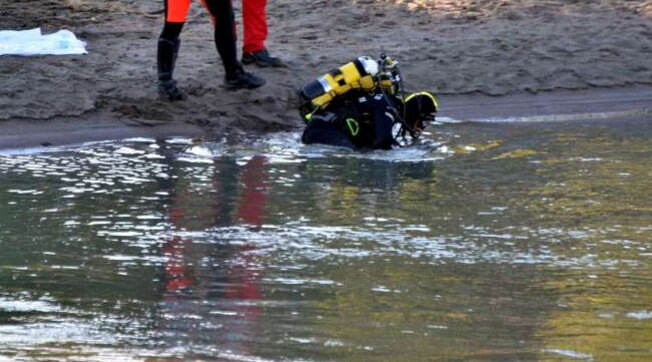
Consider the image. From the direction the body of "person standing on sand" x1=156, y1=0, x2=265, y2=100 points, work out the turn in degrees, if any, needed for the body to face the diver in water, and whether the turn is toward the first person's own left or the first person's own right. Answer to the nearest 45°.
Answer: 0° — they already face them

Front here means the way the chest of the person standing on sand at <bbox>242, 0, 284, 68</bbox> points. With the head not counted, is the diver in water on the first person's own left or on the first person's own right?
on the first person's own right

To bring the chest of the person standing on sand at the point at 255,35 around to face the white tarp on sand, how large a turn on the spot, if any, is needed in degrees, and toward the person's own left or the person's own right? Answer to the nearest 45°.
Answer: approximately 180°

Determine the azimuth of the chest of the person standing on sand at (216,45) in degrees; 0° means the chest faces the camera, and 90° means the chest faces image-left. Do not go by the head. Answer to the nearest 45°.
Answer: approximately 315°

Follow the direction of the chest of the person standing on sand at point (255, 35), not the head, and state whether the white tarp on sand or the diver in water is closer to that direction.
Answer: the diver in water

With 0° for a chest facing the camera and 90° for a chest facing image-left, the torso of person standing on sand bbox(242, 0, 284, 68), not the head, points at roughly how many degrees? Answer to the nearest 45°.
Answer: approximately 270°

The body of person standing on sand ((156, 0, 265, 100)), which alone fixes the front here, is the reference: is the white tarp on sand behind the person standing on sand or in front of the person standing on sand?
behind

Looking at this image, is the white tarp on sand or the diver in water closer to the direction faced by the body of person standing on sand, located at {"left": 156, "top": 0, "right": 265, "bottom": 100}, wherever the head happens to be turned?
the diver in water
